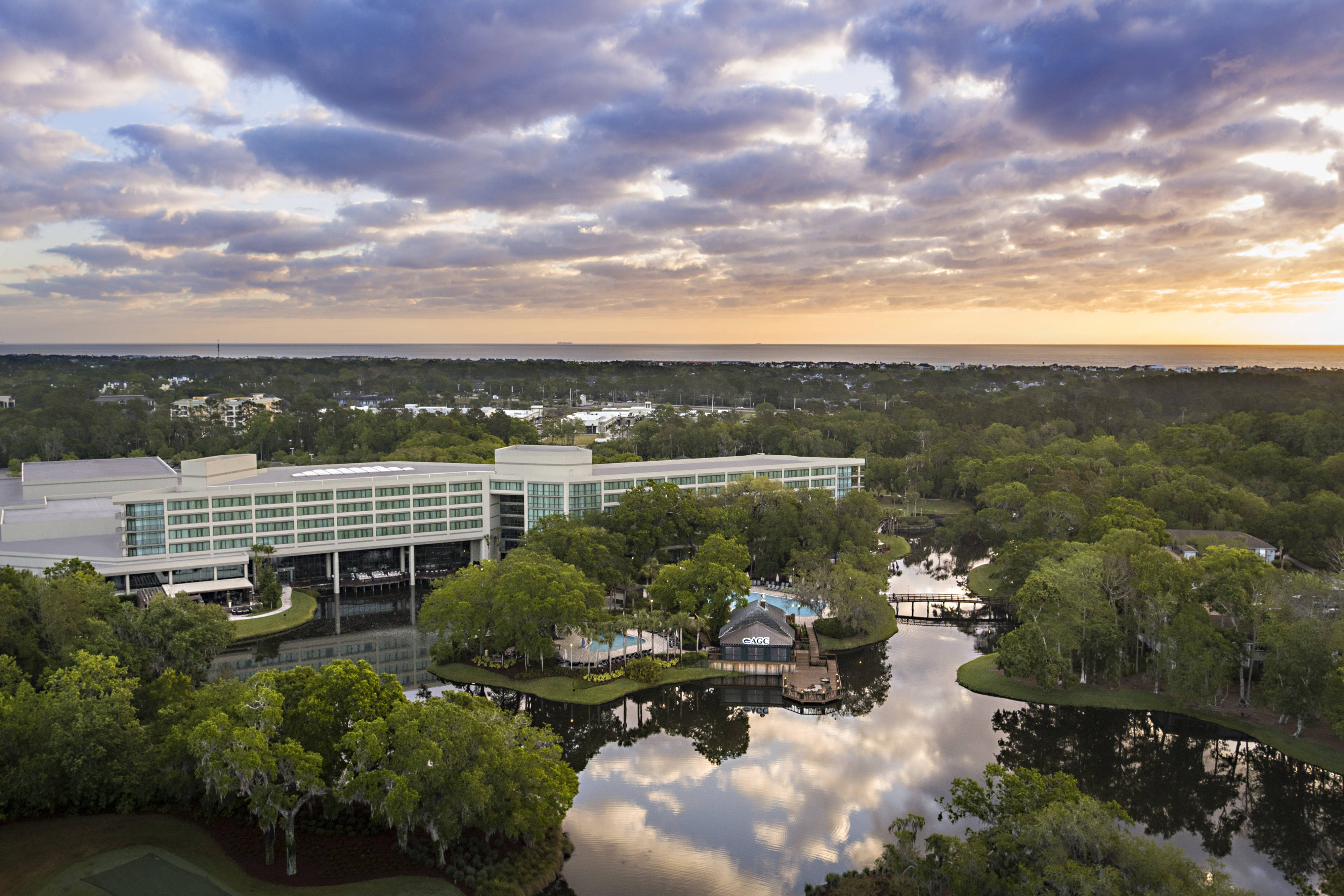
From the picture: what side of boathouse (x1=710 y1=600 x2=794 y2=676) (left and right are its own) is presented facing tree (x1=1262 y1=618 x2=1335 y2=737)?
left

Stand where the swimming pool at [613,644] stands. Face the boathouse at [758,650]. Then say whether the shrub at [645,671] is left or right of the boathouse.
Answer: right

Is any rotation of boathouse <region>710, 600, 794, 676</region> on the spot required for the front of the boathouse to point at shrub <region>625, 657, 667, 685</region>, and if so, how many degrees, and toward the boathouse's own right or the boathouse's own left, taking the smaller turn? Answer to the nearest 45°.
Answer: approximately 45° to the boathouse's own right

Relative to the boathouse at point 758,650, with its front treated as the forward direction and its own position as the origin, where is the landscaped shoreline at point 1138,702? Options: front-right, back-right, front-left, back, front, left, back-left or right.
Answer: left

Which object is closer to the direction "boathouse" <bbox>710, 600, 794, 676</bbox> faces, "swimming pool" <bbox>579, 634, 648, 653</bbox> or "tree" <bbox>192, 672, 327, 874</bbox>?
the tree

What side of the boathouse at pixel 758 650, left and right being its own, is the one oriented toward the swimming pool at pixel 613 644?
right

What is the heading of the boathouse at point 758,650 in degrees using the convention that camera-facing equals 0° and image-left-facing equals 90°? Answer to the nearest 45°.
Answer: approximately 0°

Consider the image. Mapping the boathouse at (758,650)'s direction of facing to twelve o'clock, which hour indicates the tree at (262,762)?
The tree is roughly at 1 o'clock from the boathouse.

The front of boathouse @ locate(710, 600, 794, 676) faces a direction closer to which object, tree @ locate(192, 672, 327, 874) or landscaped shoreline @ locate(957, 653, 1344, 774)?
the tree

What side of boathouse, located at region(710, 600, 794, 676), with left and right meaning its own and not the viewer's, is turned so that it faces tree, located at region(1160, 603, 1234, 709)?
left
